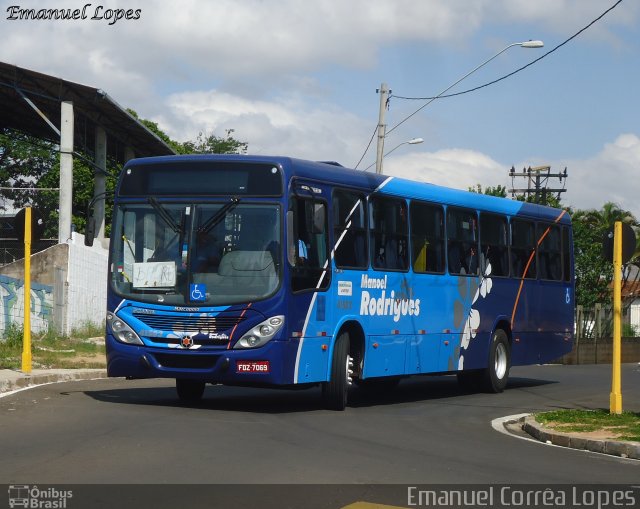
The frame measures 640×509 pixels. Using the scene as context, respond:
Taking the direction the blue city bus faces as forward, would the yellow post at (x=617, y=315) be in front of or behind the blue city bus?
behind

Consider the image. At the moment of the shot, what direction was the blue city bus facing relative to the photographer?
facing the viewer and to the left of the viewer

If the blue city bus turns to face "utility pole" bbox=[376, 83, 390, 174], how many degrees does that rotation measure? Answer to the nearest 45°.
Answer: approximately 135° to its right

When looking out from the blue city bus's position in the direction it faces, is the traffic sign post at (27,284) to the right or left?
on its right

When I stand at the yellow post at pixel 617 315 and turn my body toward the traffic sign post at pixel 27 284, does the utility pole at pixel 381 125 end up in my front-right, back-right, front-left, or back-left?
front-right
